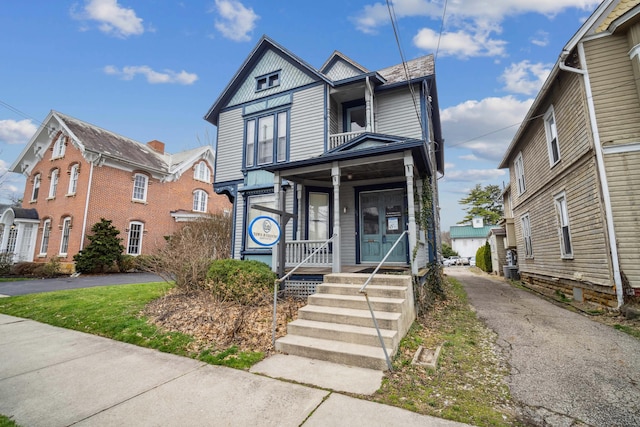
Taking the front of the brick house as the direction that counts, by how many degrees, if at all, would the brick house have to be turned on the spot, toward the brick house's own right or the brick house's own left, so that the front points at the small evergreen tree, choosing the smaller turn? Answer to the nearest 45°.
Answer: approximately 45° to the brick house's own left

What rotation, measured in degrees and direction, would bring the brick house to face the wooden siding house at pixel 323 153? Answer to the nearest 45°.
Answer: approximately 90° to its left

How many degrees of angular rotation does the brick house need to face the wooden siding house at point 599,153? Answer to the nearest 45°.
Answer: approximately 90° to its left

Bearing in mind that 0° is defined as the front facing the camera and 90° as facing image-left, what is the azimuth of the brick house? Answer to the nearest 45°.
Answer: approximately 45°
